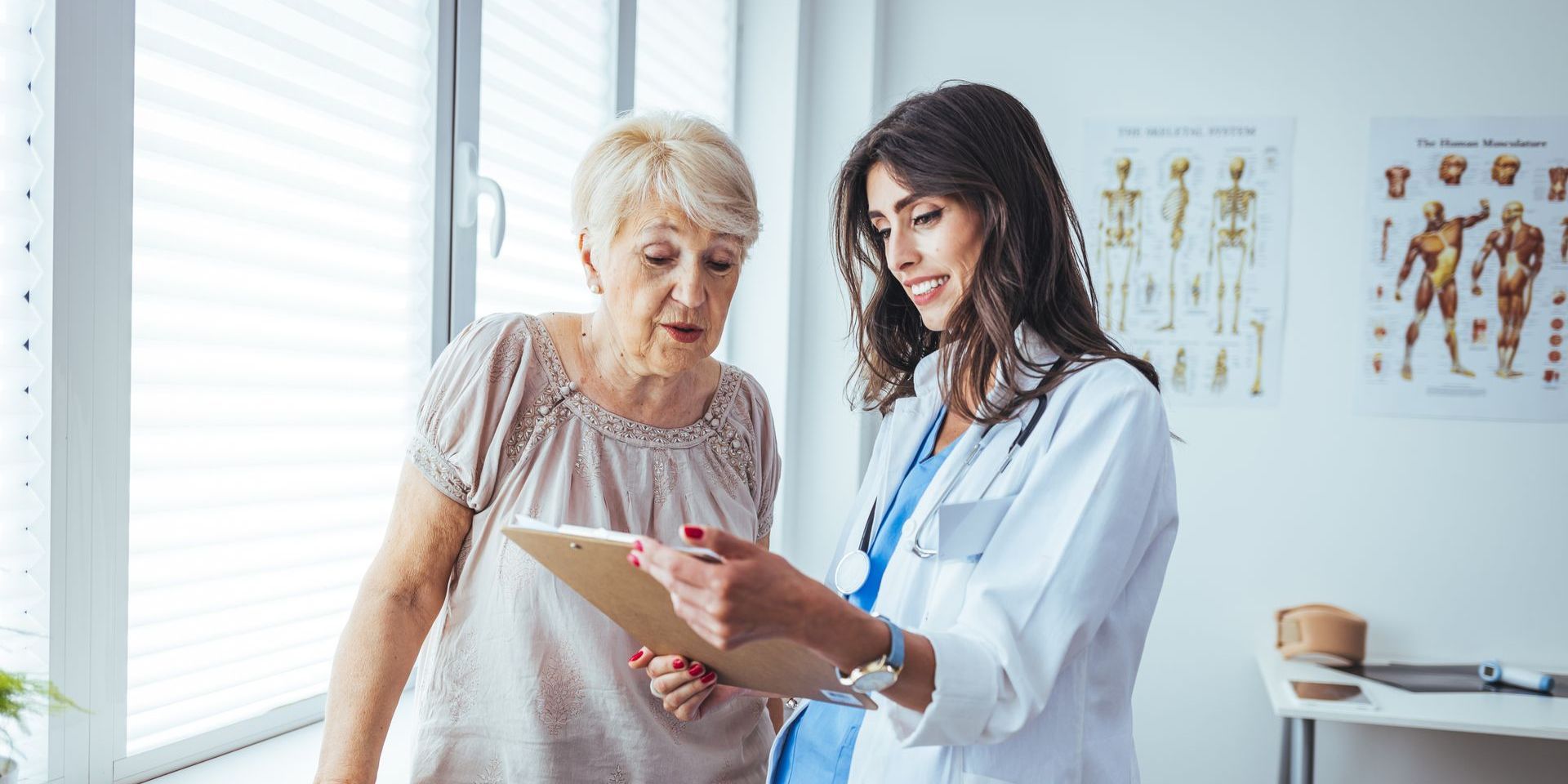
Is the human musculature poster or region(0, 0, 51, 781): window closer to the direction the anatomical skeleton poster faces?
the window

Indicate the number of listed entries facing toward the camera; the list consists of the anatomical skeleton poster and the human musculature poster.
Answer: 2

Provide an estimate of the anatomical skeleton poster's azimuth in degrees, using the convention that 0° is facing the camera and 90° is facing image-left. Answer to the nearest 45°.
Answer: approximately 0°

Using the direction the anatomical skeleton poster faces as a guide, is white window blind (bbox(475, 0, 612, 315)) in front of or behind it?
in front

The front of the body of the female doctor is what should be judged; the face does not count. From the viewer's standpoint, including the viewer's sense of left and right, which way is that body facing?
facing the viewer and to the left of the viewer

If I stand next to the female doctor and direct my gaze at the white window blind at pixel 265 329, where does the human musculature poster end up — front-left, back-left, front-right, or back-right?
back-right

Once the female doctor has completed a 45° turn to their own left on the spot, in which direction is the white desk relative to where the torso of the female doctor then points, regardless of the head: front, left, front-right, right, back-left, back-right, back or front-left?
back-left

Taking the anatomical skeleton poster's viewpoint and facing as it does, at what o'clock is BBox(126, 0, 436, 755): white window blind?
The white window blind is roughly at 1 o'clock from the anatomical skeleton poster.

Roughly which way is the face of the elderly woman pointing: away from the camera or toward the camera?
toward the camera

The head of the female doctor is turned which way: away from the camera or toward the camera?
toward the camera

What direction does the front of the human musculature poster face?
toward the camera

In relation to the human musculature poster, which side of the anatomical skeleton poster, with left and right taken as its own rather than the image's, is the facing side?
left

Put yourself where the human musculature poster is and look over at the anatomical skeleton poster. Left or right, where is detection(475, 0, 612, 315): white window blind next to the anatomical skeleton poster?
left
